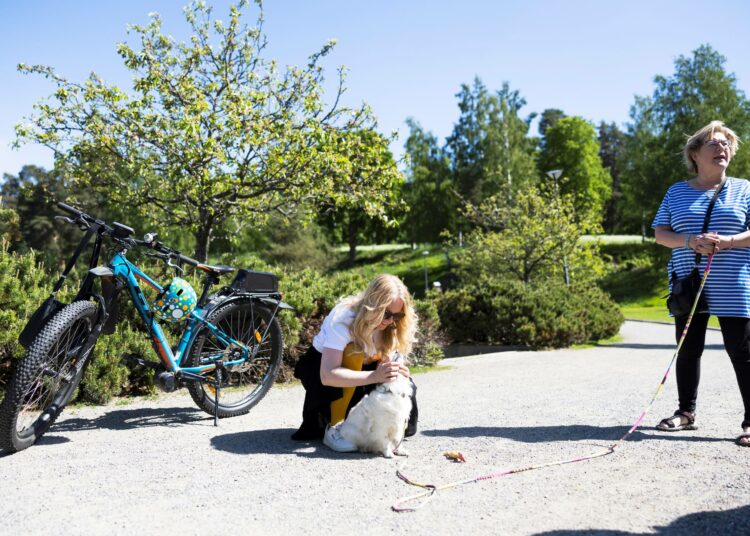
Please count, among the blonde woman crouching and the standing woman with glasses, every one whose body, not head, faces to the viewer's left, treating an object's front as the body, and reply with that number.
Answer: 0

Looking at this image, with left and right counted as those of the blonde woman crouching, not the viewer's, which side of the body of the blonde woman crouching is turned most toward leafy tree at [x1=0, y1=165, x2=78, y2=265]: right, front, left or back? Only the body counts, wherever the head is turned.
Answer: back

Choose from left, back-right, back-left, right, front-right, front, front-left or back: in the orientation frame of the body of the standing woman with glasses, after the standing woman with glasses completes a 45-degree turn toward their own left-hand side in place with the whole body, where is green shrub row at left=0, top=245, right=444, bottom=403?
back-right

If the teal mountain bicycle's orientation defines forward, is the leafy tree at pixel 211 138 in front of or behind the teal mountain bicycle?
behind

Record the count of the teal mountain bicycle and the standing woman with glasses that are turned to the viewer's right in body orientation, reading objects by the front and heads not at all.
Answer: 0

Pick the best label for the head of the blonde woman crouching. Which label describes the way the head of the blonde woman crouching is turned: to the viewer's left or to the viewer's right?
to the viewer's right

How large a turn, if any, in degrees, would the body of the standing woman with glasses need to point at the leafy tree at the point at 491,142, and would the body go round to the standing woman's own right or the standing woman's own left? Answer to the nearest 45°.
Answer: approximately 180°

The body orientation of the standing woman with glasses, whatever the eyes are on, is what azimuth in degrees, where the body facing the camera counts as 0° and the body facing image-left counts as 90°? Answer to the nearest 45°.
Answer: approximately 0°

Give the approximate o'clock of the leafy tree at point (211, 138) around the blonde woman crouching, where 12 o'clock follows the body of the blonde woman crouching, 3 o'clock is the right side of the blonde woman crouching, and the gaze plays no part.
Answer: The leafy tree is roughly at 7 o'clock from the blonde woman crouching.
